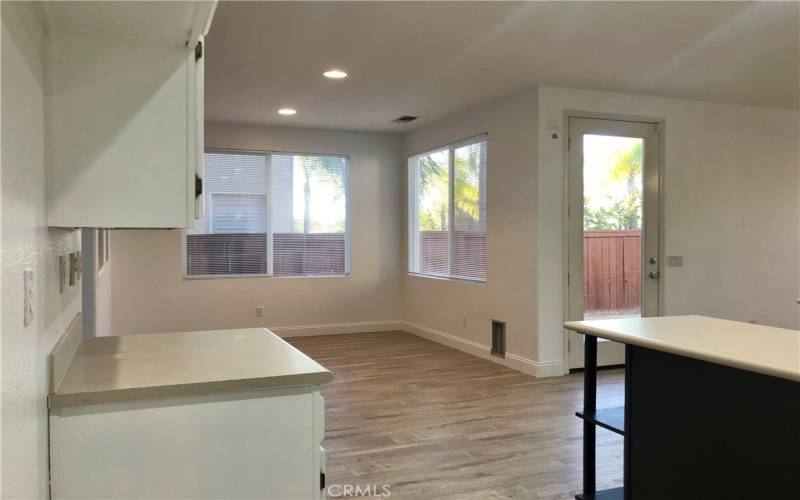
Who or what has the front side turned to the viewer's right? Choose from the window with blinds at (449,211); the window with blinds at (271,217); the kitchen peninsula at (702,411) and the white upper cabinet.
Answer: the white upper cabinet

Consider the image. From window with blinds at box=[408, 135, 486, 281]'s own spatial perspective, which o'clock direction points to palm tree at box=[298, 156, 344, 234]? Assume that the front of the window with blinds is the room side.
The palm tree is roughly at 2 o'clock from the window with blinds.

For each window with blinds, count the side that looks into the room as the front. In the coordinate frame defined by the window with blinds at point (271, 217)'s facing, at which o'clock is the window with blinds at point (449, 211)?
the window with blinds at point (449, 211) is roughly at 10 o'clock from the window with blinds at point (271, 217).

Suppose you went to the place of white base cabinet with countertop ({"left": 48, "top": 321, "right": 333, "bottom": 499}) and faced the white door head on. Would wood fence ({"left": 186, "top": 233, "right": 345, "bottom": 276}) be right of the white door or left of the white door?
left

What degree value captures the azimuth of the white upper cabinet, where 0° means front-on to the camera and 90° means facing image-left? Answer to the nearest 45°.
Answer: approximately 270°

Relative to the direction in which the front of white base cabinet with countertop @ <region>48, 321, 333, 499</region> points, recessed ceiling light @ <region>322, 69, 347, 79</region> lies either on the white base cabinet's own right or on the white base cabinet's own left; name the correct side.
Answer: on the white base cabinet's own left

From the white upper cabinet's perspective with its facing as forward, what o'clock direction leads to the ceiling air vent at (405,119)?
The ceiling air vent is roughly at 10 o'clock from the white upper cabinet.

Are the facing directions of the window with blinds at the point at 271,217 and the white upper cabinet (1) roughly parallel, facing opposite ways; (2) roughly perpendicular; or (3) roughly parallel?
roughly perpendicular

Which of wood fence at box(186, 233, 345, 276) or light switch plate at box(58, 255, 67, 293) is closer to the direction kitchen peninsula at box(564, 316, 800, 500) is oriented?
the light switch plate

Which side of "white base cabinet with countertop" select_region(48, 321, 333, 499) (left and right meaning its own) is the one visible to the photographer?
right

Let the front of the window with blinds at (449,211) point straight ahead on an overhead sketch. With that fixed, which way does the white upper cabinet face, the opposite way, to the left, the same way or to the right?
the opposite way

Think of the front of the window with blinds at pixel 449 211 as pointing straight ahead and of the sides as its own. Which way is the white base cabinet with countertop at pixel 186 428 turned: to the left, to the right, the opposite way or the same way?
the opposite way

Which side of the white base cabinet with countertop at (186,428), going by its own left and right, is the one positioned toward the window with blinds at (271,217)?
left
